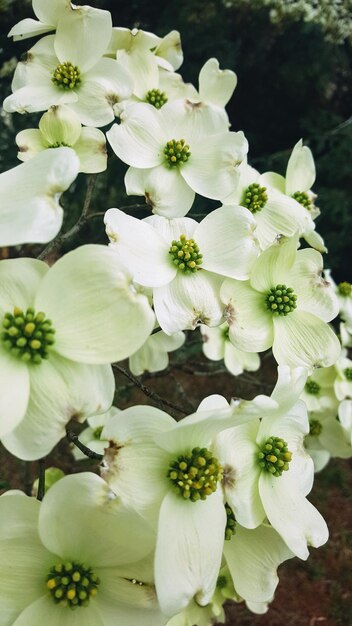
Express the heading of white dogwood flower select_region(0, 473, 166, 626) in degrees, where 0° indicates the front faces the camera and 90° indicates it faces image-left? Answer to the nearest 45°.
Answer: approximately 0°

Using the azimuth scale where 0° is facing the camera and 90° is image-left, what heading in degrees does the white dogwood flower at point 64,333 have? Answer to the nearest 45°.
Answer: approximately 0°

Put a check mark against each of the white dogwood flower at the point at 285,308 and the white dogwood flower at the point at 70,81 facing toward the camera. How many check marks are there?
2
